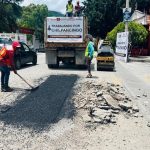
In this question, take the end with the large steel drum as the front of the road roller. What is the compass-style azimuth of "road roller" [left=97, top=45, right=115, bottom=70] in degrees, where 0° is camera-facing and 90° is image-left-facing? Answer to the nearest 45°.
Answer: approximately 0°

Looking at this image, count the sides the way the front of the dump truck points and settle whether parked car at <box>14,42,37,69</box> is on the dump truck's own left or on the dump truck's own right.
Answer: on the dump truck's own left

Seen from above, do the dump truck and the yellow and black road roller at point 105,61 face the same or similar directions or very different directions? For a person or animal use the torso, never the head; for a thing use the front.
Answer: very different directions

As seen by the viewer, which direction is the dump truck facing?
away from the camera

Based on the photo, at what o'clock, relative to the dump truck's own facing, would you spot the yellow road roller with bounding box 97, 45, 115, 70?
The yellow road roller is roughly at 3 o'clock from the dump truck.
